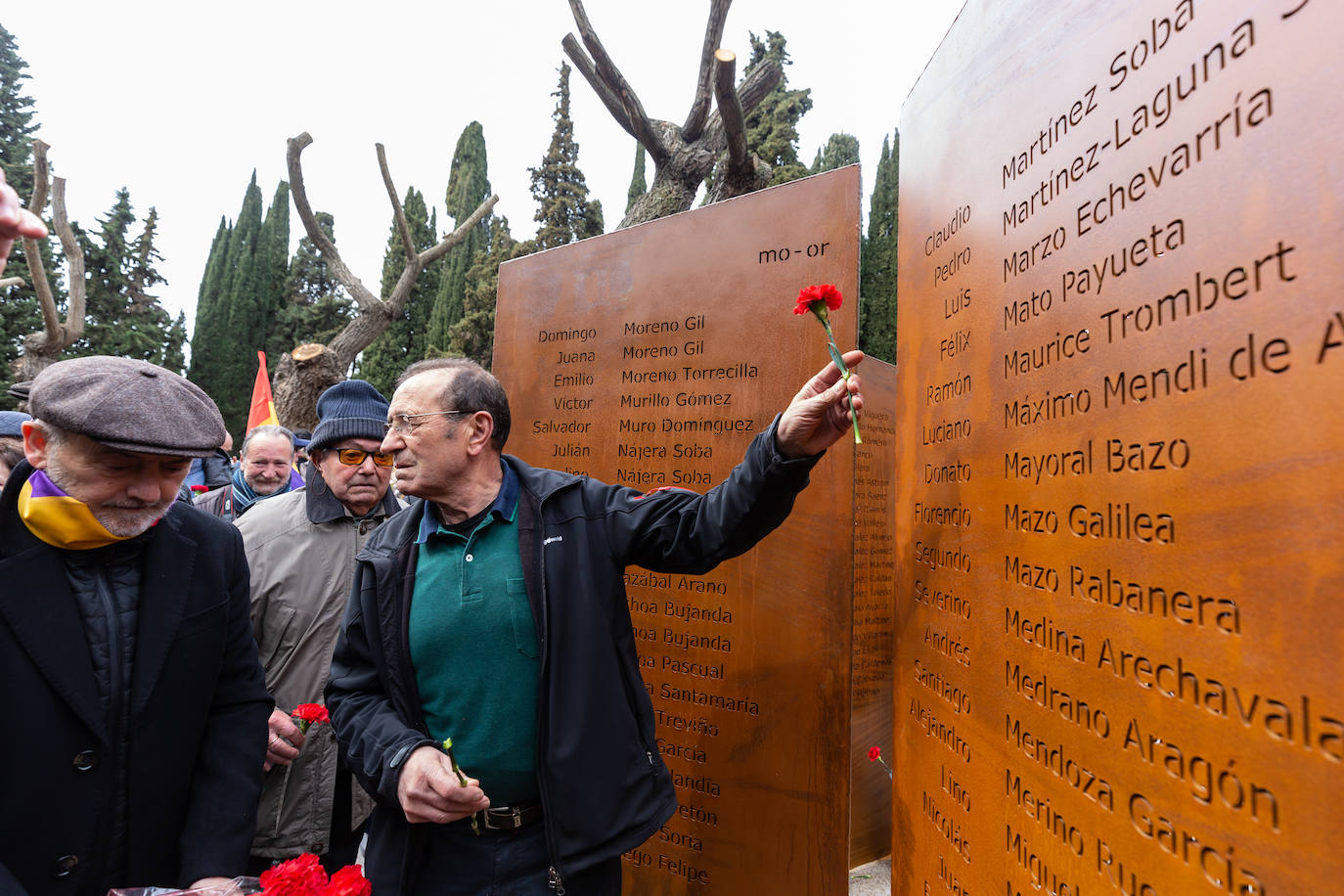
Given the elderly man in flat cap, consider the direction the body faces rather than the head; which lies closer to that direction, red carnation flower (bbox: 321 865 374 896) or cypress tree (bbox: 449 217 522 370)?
the red carnation flower

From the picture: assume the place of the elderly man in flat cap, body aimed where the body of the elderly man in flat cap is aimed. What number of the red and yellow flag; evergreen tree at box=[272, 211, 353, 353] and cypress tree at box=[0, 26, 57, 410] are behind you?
3

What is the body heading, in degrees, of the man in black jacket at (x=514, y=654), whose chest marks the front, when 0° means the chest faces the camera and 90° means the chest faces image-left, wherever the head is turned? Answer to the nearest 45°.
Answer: approximately 45°

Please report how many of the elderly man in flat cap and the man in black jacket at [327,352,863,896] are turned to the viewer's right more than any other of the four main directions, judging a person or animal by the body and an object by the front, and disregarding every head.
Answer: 0

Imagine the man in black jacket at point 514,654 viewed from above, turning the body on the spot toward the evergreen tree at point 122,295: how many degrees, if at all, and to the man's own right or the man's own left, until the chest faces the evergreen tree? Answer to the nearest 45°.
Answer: approximately 90° to the man's own right

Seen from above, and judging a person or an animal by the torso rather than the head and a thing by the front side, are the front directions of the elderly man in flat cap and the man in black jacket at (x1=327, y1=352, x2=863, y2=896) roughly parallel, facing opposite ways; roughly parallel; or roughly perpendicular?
roughly perpendicular

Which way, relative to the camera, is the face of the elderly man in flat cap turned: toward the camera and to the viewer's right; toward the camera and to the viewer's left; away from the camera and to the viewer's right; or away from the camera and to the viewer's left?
toward the camera and to the viewer's right

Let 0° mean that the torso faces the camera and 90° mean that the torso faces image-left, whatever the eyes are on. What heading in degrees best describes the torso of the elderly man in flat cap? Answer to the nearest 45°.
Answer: approximately 0°

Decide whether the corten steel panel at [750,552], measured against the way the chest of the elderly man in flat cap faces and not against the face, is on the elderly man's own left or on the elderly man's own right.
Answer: on the elderly man's own left

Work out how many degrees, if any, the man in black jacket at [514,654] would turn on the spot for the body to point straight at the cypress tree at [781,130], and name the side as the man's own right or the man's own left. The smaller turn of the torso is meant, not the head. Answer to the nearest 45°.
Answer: approximately 135° to the man's own right

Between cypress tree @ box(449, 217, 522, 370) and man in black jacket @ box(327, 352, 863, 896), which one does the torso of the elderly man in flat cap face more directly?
the man in black jacket

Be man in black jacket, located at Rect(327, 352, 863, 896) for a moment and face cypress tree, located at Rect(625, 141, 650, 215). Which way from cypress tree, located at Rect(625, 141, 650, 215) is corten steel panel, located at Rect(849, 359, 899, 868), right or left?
right
